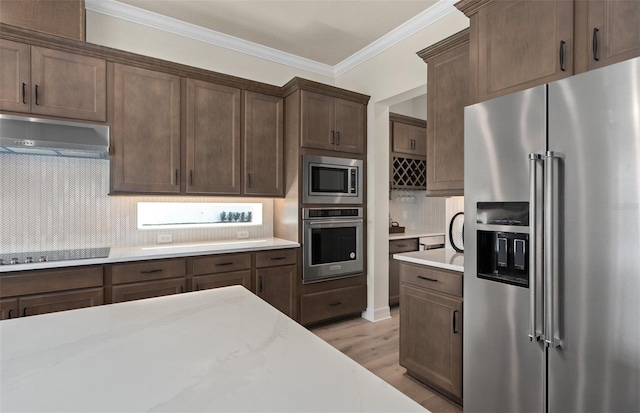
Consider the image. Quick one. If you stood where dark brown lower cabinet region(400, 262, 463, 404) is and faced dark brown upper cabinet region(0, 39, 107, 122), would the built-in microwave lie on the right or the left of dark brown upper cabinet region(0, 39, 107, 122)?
right

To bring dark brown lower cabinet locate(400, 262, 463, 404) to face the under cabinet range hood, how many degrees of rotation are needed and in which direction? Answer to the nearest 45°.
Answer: approximately 45° to its right

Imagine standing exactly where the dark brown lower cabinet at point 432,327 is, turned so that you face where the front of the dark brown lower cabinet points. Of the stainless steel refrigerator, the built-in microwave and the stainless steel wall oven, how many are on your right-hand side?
2

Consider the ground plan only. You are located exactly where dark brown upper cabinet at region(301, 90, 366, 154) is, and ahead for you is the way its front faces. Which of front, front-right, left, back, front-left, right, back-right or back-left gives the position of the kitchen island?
front-right

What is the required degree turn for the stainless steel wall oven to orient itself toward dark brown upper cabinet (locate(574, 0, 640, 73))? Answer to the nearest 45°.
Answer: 0° — it already faces it

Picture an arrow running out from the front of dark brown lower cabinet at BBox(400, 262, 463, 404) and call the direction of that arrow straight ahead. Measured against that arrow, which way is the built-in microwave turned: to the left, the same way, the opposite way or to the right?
to the left

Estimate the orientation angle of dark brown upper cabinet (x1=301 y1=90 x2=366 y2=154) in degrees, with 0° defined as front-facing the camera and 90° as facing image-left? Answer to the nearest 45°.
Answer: approximately 315°

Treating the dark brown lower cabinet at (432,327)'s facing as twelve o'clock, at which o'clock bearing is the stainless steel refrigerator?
The stainless steel refrigerator is roughly at 9 o'clock from the dark brown lower cabinet.

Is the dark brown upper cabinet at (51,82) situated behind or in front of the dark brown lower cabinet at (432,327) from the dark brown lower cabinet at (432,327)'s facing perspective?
in front
